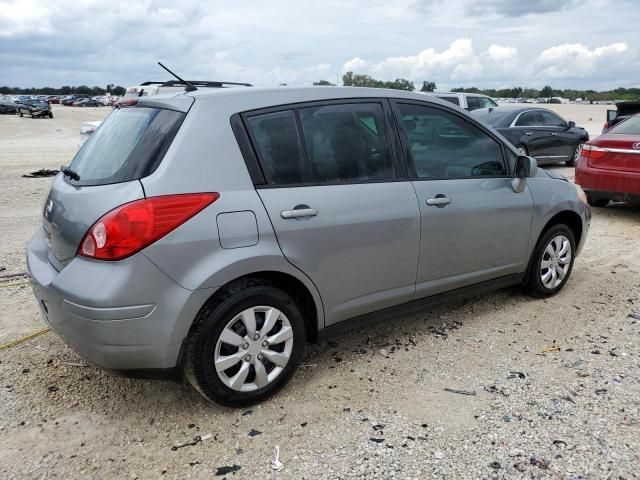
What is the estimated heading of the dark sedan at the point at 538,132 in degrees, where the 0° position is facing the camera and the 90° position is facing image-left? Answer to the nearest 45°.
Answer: approximately 225°

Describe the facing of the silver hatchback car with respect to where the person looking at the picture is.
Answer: facing away from the viewer and to the right of the viewer

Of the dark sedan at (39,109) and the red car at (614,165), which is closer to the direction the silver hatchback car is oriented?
the red car

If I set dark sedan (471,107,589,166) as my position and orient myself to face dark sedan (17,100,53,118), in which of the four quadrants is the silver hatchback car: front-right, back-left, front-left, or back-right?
back-left

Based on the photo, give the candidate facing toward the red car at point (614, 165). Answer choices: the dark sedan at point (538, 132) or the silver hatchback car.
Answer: the silver hatchback car

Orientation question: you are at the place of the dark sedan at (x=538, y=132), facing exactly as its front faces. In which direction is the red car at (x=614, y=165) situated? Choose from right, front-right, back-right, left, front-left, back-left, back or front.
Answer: back-right

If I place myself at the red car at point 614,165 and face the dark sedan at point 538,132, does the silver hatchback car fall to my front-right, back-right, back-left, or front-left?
back-left

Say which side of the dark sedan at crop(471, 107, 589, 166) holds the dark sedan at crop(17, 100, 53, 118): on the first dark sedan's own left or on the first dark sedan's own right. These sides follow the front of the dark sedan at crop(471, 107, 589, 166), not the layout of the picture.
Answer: on the first dark sedan's own left
